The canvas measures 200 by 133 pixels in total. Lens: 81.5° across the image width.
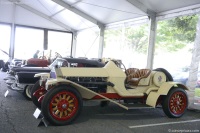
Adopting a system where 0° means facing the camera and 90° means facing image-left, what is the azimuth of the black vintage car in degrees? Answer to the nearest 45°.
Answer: approximately 45°

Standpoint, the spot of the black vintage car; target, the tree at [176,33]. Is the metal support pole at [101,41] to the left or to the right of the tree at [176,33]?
left

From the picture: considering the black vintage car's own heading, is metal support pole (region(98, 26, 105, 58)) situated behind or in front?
behind

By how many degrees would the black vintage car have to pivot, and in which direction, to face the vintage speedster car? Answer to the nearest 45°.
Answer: approximately 90° to its left
